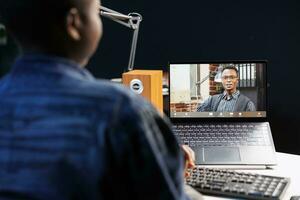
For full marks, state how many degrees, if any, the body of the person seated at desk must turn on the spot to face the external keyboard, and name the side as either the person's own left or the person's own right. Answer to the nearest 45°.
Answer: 0° — they already face it

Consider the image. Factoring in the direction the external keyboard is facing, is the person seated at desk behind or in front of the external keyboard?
in front

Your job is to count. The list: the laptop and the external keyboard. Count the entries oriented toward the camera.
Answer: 2

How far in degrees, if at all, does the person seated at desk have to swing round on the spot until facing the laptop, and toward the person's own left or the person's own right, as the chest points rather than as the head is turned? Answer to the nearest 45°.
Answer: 0° — they already face it

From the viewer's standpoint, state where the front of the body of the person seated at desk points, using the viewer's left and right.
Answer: facing away from the viewer and to the right of the viewer

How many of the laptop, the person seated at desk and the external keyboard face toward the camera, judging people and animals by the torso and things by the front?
2

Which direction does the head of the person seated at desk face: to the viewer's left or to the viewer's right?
to the viewer's right

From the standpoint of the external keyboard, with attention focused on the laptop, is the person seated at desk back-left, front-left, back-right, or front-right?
back-left
